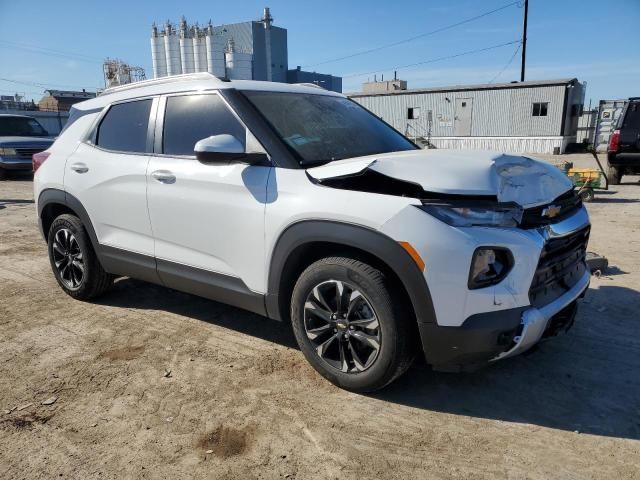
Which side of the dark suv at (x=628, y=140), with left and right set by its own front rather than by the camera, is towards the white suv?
back

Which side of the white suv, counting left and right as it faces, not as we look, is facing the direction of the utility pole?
left

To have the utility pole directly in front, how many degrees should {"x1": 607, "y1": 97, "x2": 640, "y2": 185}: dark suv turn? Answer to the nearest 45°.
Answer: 0° — it already faces it

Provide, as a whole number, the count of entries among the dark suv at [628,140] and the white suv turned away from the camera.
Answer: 1

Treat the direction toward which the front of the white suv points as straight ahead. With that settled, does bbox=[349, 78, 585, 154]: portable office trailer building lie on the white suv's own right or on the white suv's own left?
on the white suv's own left

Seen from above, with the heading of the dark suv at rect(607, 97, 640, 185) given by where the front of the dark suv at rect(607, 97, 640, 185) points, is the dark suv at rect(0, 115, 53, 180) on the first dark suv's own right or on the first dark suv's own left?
on the first dark suv's own left

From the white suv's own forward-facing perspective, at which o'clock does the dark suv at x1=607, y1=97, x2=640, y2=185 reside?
The dark suv is roughly at 9 o'clock from the white suv.

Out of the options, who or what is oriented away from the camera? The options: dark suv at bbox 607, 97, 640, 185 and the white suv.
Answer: the dark suv

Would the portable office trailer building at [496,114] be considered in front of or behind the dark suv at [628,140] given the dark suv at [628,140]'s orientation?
in front

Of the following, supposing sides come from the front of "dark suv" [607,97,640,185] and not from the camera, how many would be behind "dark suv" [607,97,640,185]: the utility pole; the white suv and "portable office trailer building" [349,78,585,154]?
1

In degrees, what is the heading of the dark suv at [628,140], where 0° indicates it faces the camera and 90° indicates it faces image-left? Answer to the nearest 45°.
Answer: approximately 180°

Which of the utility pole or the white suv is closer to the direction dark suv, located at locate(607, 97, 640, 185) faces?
the utility pole

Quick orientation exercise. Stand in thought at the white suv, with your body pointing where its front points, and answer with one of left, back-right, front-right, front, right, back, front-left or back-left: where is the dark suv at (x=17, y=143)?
back

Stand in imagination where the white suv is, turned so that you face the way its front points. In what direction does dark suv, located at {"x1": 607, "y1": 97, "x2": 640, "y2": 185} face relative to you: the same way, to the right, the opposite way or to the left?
to the left

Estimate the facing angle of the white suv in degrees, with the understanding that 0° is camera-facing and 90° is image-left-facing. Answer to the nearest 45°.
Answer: approximately 315°
